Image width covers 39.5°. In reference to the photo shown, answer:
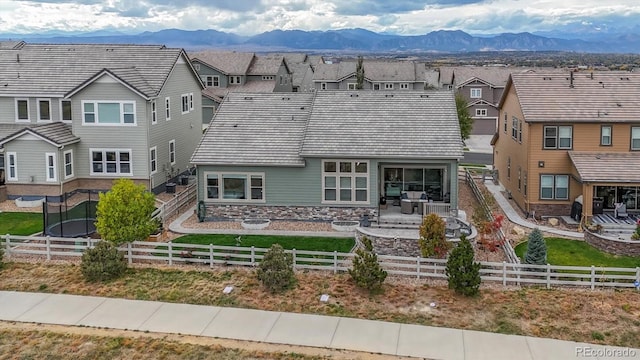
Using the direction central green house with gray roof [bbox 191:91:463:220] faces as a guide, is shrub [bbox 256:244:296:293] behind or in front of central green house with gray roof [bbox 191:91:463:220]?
behind

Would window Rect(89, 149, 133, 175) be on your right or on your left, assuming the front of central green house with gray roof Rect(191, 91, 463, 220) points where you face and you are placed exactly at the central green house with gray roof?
on your left

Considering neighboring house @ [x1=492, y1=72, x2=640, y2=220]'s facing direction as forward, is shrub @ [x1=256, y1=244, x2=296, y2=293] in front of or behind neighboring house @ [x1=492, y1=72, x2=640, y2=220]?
behind

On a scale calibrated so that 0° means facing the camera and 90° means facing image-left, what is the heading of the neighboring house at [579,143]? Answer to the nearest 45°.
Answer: approximately 180°

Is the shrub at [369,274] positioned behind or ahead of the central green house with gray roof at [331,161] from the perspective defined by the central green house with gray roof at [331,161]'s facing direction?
behind

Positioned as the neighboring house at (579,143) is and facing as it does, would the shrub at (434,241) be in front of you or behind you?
behind

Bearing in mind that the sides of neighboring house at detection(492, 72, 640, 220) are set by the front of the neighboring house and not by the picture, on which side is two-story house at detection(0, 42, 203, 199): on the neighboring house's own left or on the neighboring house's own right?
on the neighboring house's own left

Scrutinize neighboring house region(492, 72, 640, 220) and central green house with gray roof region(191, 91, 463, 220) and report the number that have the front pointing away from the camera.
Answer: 2

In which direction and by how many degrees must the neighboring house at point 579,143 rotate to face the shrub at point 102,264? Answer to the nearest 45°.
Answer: approximately 135° to its left

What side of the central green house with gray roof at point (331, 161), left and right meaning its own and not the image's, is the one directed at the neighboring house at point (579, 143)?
right

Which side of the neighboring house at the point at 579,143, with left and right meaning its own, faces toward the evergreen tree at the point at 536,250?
back

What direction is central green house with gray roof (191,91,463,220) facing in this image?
away from the camera
